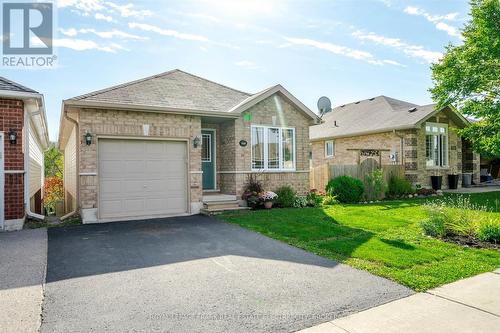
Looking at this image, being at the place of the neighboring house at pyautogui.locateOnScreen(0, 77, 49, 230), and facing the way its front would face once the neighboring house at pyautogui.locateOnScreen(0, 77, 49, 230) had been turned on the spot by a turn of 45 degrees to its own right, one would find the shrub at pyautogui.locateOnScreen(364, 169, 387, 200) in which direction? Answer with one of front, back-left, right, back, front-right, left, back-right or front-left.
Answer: back-left

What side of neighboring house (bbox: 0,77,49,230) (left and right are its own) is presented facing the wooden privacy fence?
left

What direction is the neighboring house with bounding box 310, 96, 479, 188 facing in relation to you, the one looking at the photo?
facing the viewer and to the right of the viewer

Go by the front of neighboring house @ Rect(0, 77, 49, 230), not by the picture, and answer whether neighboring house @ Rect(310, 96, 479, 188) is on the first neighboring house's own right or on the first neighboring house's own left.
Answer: on the first neighboring house's own left

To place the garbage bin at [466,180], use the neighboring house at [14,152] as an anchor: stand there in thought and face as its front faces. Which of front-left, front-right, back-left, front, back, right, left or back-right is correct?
left

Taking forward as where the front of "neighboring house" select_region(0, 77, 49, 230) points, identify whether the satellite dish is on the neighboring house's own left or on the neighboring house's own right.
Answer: on the neighboring house's own left

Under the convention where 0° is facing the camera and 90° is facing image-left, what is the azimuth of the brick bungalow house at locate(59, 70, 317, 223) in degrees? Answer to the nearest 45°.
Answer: approximately 0°

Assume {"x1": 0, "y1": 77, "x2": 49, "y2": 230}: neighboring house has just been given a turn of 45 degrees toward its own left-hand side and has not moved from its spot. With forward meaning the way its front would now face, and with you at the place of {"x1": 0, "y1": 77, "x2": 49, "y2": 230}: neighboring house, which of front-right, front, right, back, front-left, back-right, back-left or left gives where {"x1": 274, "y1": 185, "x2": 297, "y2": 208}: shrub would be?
front-left

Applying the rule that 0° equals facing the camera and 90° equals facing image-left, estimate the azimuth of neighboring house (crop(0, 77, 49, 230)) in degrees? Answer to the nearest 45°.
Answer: approximately 0°

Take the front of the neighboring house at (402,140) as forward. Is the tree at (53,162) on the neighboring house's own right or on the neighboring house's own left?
on the neighboring house's own right

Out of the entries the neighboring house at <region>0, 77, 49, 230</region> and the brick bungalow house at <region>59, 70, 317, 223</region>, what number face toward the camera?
2

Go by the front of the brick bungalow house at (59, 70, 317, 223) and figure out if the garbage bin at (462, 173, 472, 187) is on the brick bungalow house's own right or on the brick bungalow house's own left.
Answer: on the brick bungalow house's own left
